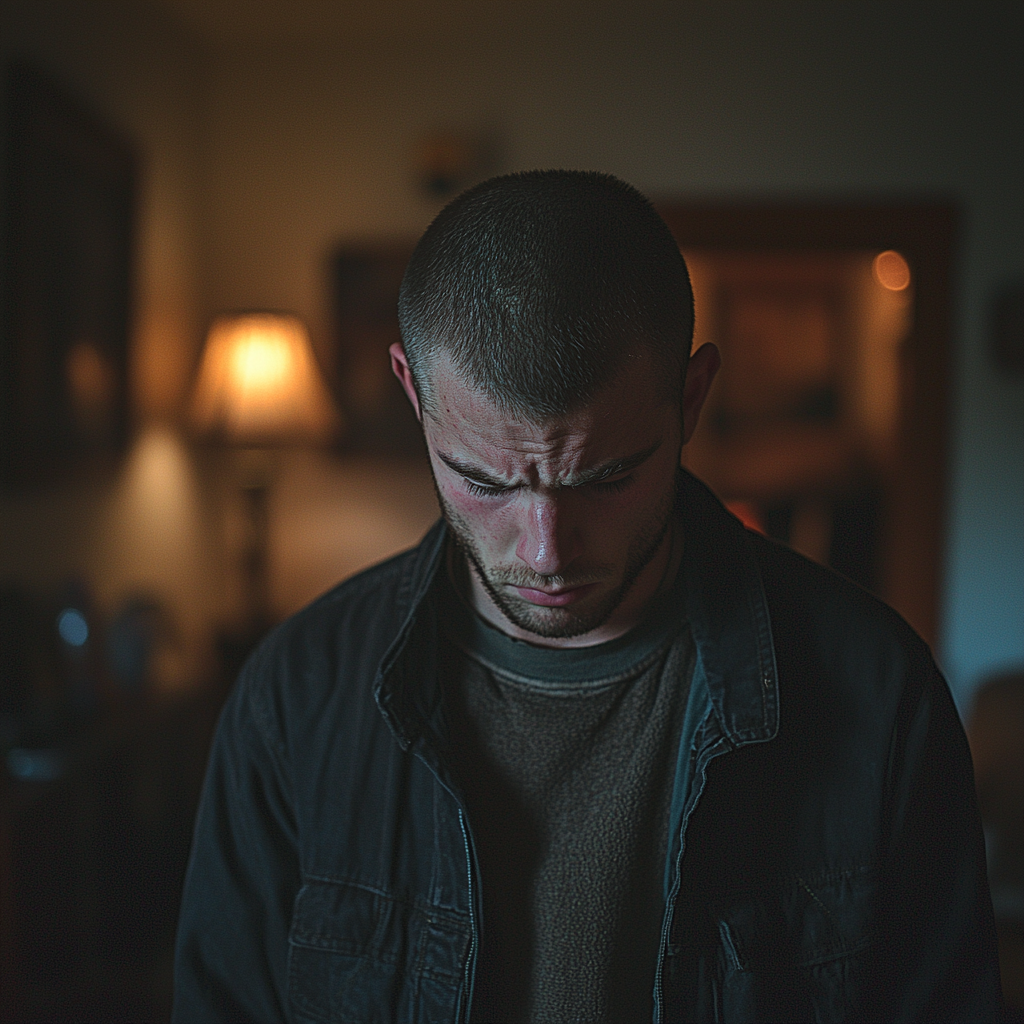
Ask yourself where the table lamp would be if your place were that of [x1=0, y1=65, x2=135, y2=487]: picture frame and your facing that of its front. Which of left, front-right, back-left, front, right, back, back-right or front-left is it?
left

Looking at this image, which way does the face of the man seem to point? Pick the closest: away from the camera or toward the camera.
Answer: toward the camera

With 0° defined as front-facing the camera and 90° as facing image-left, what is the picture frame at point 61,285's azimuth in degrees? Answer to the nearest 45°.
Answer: approximately 315°

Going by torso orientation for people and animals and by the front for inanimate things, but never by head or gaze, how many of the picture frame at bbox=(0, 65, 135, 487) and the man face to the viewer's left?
0

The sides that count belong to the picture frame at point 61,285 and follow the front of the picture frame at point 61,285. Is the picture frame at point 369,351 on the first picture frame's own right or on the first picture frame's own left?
on the first picture frame's own left

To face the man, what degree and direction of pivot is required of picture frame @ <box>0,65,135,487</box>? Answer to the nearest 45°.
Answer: approximately 45° to its right

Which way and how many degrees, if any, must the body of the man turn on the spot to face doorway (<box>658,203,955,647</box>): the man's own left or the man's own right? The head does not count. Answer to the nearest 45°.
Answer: approximately 180°

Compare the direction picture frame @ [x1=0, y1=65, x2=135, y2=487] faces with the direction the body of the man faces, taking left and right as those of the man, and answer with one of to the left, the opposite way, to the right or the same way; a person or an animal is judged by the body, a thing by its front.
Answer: to the left

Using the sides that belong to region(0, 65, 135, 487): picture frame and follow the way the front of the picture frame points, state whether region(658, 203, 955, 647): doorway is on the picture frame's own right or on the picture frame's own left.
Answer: on the picture frame's own left

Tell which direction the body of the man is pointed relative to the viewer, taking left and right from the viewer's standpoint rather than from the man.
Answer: facing the viewer
